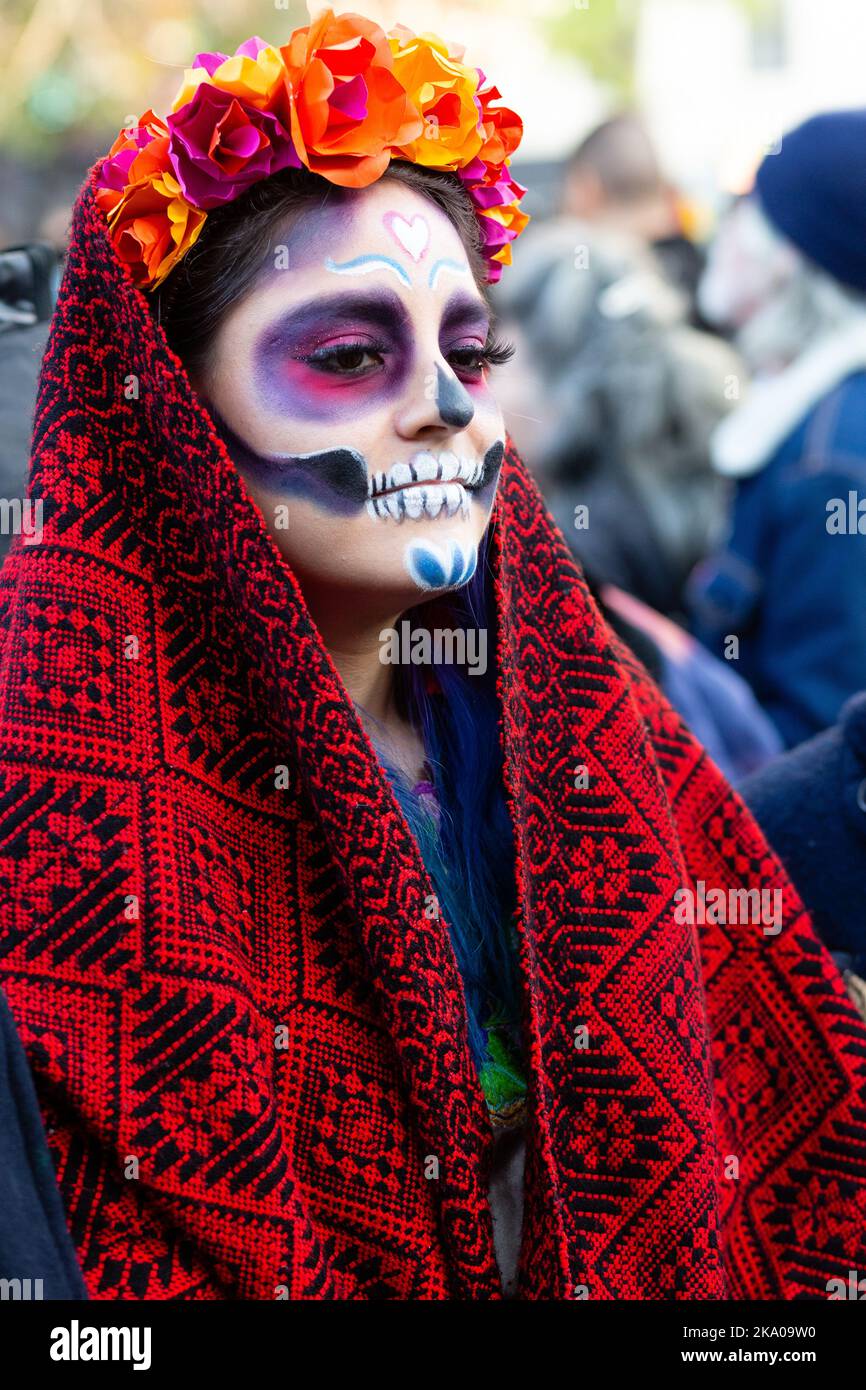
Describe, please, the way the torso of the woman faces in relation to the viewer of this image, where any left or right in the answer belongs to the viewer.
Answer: facing the viewer and to the right of the viewer

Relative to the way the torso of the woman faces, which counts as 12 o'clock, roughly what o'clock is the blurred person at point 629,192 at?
The blurred person is roughly at 8 o'clock from the woman.

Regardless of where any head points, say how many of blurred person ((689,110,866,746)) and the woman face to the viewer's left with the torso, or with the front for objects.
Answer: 1

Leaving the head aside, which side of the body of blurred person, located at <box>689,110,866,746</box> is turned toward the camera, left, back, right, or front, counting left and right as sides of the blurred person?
left

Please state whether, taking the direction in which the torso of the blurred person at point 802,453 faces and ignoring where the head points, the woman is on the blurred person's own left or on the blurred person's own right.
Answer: on the blurred person's own left

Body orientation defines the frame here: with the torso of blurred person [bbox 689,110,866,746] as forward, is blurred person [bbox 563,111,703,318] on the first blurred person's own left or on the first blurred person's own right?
on the first blurred person's own right

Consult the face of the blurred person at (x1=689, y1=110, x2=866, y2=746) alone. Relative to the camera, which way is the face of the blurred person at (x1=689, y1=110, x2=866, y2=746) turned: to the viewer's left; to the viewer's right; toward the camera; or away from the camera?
to the viewer's left
